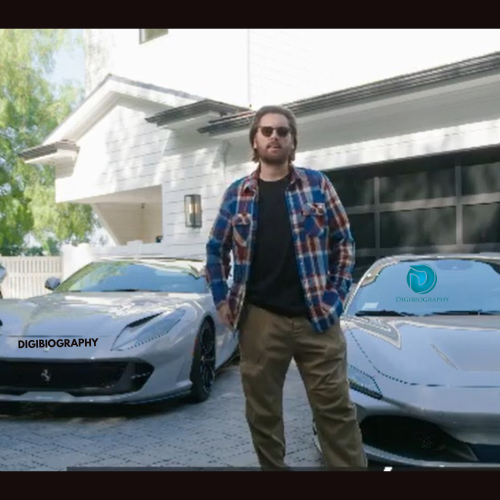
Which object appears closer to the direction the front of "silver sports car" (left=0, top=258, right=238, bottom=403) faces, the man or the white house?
the man

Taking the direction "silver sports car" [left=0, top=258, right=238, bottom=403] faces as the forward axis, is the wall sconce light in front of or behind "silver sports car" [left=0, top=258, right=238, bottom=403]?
behind

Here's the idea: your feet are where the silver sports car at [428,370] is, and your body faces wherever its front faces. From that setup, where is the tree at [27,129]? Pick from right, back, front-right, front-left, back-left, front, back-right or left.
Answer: back-right

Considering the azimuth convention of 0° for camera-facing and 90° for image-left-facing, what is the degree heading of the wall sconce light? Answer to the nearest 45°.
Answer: approximately 0°

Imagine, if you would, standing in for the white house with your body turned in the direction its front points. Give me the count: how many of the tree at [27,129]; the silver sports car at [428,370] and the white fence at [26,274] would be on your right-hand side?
2

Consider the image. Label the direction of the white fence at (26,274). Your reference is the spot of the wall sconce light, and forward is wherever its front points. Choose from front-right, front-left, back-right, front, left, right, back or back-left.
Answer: back-right

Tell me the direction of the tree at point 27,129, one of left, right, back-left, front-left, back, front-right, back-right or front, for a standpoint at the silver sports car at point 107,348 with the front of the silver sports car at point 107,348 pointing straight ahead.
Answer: back-right

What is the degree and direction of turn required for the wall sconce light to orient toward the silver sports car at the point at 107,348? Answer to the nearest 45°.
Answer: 0° — it already faces it

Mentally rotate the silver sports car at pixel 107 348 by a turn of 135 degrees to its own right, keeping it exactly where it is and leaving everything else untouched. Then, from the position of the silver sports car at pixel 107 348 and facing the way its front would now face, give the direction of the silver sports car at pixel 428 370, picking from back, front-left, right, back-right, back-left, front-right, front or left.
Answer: back-right

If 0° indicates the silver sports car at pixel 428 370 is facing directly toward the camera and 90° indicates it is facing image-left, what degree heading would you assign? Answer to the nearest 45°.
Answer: approximately 0°

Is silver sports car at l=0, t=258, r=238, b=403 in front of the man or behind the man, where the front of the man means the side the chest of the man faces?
behind

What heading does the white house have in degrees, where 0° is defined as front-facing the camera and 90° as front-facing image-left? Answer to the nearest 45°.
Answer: approximately 45°

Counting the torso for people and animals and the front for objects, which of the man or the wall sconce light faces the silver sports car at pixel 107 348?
the wall sconce light

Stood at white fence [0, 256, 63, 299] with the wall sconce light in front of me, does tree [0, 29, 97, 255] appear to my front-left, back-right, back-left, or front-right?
back-left
